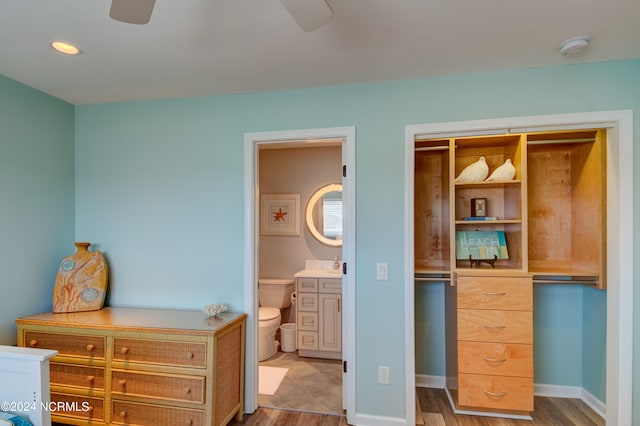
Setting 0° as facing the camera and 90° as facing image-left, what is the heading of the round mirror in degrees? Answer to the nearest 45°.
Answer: approximately 0°

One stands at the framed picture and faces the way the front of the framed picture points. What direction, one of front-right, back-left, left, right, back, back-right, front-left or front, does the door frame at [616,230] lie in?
front-left

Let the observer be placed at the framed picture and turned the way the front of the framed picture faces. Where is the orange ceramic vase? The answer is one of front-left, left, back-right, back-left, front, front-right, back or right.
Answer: front-right

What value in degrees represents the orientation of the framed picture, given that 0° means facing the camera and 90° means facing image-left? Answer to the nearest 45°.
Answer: approximately 0°

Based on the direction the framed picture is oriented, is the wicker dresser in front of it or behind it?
in front

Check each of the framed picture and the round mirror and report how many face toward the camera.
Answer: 2

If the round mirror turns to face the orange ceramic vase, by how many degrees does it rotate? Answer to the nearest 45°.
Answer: approximately 45° to its right
